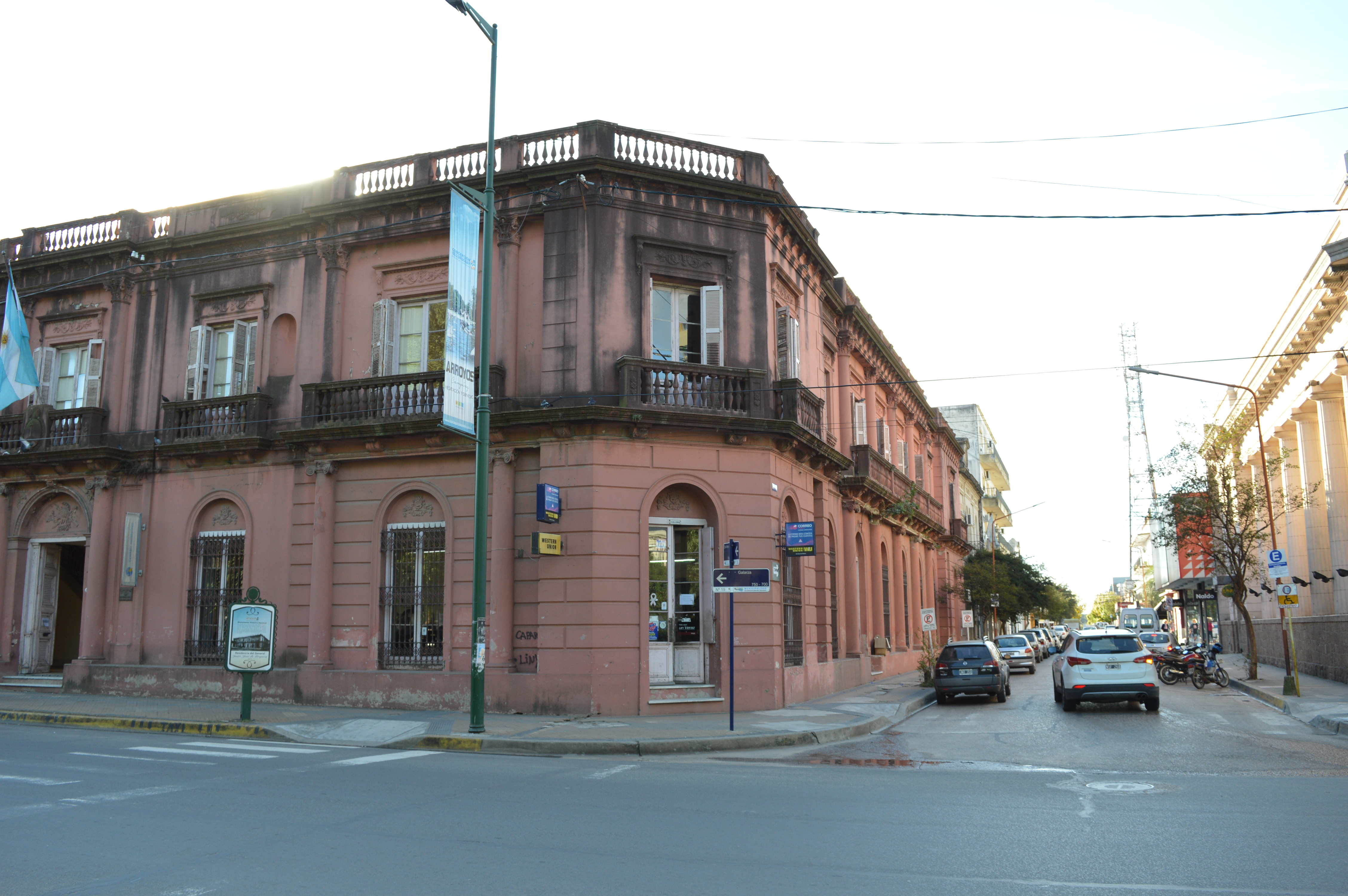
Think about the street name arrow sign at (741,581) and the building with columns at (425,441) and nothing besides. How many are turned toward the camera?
2

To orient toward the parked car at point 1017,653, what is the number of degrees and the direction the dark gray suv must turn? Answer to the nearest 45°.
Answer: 0° — it already faces it

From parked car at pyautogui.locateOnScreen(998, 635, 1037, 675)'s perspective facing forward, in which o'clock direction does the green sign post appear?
The green sign post is roughly at 7 o'clock from the parked car.

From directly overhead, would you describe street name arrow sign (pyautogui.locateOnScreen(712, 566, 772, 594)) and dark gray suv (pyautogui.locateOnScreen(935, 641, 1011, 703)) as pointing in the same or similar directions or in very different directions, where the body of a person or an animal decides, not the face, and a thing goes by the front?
very different directions

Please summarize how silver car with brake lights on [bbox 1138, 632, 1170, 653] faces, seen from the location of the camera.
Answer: facing away from the viewer

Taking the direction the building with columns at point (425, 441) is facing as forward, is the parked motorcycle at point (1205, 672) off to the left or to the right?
on its left

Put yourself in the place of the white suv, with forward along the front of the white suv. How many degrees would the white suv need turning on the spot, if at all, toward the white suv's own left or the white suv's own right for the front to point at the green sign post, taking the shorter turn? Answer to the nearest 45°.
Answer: approximately 135° to the white suv's own left

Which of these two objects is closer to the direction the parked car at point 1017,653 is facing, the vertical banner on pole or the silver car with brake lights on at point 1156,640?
the silver car with brake lights on

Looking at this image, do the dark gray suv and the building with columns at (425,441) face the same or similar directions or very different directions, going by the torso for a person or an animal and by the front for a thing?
very different directions

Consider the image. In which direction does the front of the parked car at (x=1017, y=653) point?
away from the camera

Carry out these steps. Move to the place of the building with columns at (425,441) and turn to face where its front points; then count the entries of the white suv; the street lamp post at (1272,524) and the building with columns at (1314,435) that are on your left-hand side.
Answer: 3

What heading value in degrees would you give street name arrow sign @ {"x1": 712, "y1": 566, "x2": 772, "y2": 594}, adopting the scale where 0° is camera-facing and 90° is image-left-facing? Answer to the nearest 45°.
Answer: approximately 0°

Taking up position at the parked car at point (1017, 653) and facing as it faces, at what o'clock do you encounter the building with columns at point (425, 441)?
The building with columns is roughly at 7 o'clock from the parked car.

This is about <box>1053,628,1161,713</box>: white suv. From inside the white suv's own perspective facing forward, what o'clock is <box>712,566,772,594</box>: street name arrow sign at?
The street name arrow sign is roughly at 7 o'clock from the white suv.
